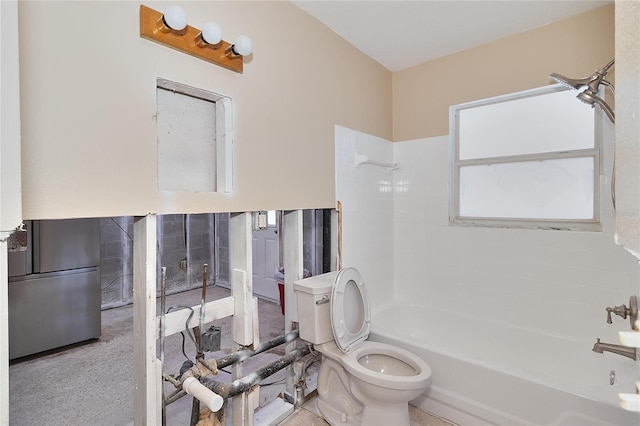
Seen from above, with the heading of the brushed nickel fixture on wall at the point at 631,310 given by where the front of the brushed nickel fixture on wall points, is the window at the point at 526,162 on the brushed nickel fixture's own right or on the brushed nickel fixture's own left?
on the brushed nickel fixture's own right

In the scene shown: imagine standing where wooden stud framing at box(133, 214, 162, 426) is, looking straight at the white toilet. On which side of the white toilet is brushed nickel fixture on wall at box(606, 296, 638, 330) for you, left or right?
right

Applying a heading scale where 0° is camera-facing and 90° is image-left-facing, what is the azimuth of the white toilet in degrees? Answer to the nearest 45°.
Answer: approximately 315°

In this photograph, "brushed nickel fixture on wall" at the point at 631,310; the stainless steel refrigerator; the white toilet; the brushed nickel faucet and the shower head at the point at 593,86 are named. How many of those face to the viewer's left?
3

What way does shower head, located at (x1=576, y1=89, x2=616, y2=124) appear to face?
to the viewer's left

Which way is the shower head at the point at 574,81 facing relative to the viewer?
to the viewer's left

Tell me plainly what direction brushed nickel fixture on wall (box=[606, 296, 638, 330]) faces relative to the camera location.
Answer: facing to the left of the viewer

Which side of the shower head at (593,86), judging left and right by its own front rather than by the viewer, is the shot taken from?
left

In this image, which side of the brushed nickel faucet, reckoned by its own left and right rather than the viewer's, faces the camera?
left
